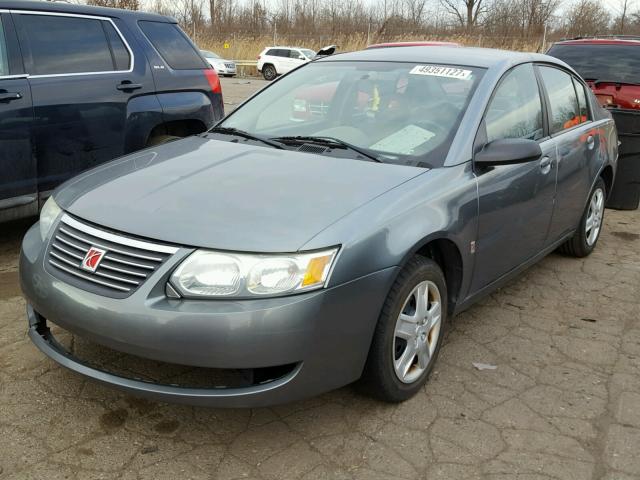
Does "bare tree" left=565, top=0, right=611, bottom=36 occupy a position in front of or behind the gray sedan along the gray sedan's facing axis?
behind

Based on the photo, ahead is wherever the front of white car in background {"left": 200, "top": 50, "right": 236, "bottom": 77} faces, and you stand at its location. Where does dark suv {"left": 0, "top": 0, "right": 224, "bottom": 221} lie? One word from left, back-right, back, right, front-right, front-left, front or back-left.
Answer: front-right

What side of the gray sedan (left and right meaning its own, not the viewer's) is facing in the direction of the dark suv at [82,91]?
right

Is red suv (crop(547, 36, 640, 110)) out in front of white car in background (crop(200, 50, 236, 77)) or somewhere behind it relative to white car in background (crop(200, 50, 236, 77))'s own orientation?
in front

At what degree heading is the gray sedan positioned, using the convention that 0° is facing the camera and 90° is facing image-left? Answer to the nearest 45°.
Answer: approximately 45°

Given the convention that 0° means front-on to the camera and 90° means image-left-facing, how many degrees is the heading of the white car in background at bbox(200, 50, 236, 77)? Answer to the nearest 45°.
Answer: approximately 315°

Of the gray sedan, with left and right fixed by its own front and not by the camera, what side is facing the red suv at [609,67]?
back

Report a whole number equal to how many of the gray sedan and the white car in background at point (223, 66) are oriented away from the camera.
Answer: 0

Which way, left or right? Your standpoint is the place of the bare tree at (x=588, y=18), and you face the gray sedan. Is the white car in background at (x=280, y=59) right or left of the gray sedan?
right

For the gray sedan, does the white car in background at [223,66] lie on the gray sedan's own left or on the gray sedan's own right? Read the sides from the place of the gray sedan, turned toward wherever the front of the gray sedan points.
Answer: on the gray sedan's own right

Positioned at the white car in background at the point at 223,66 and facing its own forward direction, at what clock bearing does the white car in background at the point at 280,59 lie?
the white car in background at the point at 280,59 is roughly at 10 o'clock from the white car in background at the point at 223,66.

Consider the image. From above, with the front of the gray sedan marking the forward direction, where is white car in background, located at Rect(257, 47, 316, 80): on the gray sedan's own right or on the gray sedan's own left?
on the gray sedan's own right
